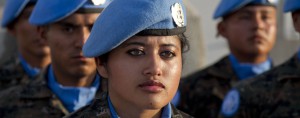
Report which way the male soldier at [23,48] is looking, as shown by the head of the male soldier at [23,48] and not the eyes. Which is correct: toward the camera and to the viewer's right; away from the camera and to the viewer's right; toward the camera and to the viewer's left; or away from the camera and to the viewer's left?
toward the camera and to the viewer's right

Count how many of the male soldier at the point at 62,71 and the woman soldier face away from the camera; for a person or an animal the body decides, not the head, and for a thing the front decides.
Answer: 0

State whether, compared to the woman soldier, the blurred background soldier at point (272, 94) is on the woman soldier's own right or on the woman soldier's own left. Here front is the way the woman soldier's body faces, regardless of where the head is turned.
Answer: on the woman soldier's own left

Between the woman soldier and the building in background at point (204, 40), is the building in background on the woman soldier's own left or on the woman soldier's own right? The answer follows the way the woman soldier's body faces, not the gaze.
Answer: on the woman soldier's own left

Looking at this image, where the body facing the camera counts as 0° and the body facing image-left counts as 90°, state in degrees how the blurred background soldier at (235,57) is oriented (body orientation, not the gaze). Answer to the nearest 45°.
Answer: approximately 315°

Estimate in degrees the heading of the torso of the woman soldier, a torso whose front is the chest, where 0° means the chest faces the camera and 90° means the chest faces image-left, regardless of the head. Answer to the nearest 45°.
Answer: approximately 315°

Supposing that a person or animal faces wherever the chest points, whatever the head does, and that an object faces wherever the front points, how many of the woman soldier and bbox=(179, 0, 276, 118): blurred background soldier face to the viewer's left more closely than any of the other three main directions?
0

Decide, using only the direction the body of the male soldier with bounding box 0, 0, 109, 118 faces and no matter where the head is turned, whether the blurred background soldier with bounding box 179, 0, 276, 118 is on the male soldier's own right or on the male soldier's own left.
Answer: on the male soldier's own left
